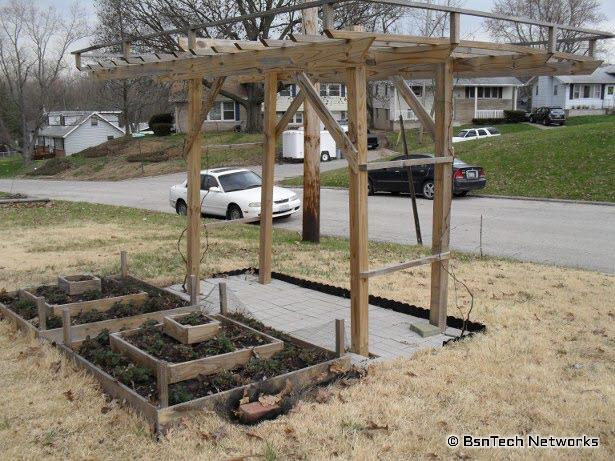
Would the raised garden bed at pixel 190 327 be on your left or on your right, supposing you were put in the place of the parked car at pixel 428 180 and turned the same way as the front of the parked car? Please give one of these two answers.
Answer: on your left

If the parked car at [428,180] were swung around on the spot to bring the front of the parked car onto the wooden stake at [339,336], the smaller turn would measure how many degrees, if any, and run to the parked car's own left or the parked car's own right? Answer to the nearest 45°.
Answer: approximately 135° to the parked car's own left

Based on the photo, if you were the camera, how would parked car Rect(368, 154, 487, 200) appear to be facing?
facing away from the viewer and to the left of the viewer

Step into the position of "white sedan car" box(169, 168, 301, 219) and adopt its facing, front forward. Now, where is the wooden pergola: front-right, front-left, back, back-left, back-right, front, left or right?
front-right

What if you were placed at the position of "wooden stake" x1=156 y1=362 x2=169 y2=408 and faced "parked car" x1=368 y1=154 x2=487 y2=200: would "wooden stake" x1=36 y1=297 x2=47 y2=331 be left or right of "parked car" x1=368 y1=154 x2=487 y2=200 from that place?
left

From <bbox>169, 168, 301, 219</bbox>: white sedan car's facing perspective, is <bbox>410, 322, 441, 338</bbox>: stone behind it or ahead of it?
ahead

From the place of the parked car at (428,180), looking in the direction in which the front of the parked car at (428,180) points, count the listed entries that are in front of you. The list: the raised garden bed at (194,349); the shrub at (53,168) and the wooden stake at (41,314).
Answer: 1

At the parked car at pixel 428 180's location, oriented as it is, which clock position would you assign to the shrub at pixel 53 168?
The shrub is roughly at 12 o'clock from the parked car.

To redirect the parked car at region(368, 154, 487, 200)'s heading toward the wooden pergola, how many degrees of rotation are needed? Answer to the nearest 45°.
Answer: approximately 135° to its left

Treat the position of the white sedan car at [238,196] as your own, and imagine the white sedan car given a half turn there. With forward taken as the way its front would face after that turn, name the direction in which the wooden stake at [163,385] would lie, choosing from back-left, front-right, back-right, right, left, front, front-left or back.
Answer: back-left

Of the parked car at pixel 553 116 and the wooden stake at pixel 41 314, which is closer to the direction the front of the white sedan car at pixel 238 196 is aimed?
the wooden stake

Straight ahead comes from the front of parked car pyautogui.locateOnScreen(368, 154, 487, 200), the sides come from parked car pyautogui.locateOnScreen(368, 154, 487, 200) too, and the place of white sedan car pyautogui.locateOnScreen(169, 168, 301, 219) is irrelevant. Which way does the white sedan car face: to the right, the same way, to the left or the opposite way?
the opposite way
